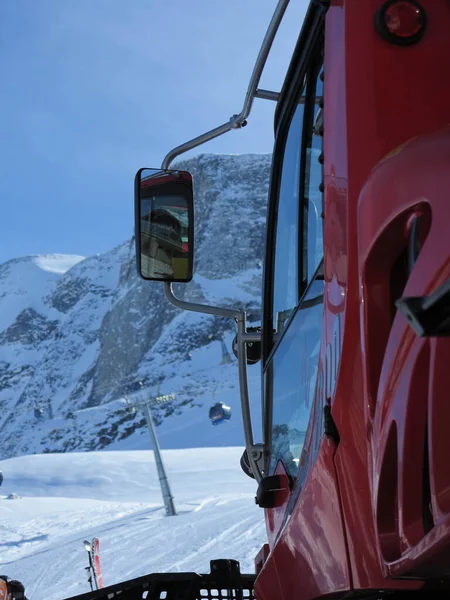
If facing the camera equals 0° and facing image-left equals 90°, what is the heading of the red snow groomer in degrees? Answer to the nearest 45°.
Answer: approximately 135°

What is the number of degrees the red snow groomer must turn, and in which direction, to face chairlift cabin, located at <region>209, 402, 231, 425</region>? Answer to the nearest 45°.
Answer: approximately 45° to its right
